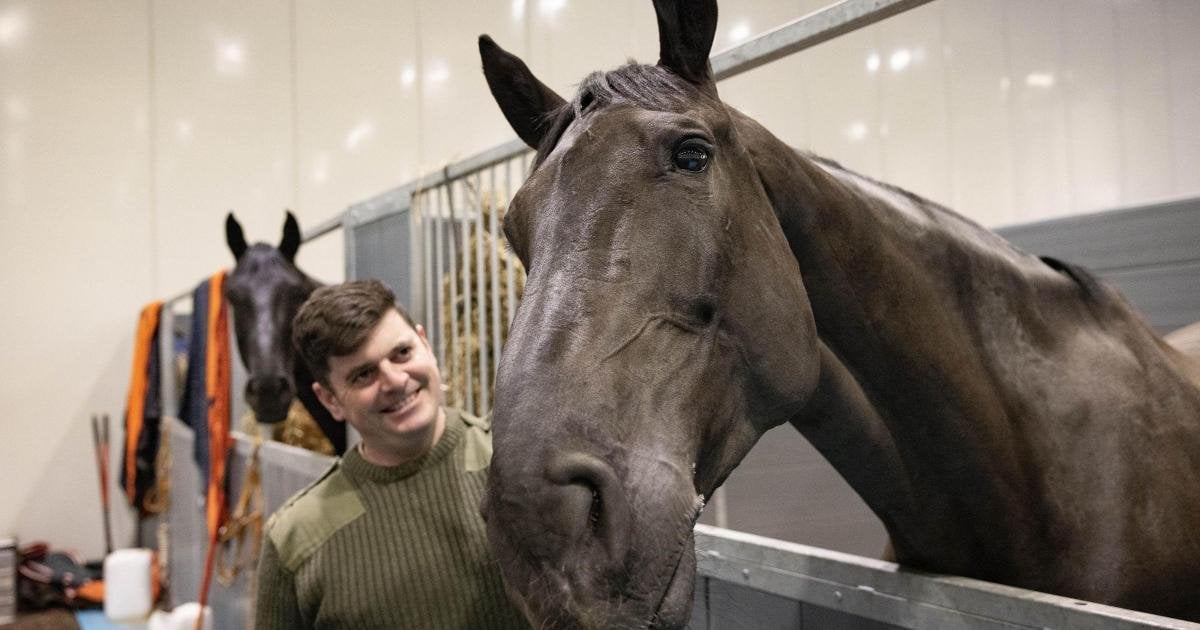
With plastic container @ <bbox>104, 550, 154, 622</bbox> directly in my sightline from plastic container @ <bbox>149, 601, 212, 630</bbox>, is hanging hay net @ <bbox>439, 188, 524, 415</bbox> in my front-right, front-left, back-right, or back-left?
back-right

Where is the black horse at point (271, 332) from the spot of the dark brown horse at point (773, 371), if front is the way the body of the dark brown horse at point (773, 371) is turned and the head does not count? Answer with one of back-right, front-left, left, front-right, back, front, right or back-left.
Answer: right

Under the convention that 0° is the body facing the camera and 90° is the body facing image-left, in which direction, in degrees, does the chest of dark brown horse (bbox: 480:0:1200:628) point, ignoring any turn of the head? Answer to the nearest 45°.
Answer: approximately 45°

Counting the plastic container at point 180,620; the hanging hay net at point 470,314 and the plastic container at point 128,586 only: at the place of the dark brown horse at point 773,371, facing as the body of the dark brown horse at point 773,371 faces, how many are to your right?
3

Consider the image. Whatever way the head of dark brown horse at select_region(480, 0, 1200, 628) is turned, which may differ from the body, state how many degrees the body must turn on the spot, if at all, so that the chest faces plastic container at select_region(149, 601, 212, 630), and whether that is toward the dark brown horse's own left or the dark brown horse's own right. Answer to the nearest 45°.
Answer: approximately 90° to the dark brown horse's own right

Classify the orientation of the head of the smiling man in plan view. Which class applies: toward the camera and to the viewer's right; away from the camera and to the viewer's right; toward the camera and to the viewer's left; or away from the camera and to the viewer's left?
toward the camera and to the viewer's right

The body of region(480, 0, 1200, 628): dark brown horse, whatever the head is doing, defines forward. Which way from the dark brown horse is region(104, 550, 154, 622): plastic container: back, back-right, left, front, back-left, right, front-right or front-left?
right

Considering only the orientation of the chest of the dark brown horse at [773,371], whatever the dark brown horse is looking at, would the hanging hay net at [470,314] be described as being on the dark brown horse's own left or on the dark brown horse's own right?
on the dark brown horse's own right
